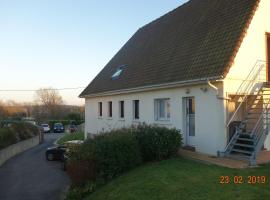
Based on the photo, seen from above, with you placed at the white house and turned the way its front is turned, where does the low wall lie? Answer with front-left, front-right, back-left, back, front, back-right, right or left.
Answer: right

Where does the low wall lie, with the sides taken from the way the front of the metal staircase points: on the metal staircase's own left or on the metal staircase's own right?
on the metal staircase's own right

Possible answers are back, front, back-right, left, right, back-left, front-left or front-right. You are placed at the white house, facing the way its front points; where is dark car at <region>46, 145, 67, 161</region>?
right

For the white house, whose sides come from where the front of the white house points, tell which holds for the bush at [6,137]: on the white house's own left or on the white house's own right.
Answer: on the white house's own right

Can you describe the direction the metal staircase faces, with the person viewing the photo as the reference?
facing the viewer and to the left of the viewer

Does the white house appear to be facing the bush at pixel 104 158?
yes

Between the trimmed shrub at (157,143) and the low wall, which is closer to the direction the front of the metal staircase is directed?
the trimmed shrub

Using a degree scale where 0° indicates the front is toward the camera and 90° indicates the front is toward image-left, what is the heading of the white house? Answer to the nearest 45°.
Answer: approximately 45°

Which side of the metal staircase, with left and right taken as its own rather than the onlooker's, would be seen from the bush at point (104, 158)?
front
